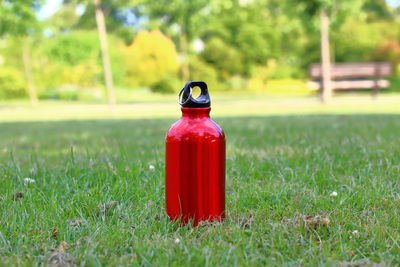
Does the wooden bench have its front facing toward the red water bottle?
yes

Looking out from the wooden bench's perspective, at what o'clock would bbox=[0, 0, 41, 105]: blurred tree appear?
The blurred tree is roughly at 2 o'clock from the wooden bench.

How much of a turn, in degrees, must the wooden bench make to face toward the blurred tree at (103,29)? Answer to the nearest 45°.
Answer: approximately 45° to its right

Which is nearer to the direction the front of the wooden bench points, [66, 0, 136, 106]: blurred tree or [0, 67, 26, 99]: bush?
the blurred tree

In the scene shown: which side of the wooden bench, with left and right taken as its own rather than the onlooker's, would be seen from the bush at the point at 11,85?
right

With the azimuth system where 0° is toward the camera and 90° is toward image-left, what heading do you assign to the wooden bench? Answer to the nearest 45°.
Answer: approximately 0°

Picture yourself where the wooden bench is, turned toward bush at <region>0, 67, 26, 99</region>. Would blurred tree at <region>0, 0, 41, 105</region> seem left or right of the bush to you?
left

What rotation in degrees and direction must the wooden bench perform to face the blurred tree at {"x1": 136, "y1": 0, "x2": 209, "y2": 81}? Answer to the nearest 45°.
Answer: approximately 90° to its right

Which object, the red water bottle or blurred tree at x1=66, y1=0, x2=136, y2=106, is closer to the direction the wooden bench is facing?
the red water bottle

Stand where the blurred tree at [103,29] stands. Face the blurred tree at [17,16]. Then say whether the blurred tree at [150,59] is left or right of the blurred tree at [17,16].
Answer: right
